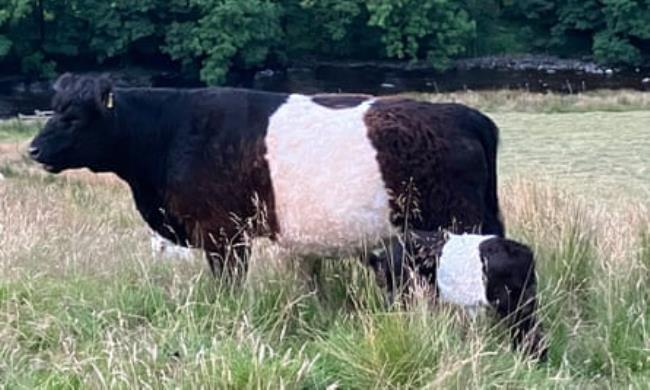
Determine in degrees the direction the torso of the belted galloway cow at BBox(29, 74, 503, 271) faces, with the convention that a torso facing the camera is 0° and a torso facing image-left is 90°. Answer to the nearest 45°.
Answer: approximately 90°
